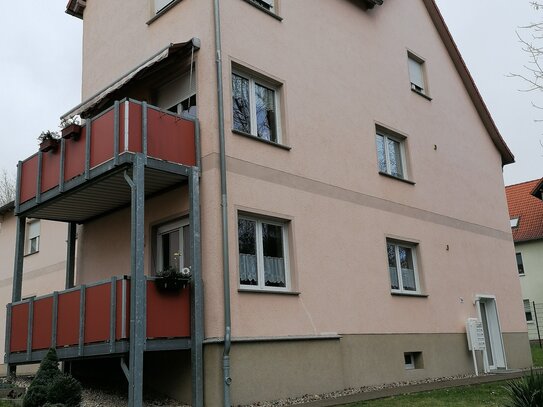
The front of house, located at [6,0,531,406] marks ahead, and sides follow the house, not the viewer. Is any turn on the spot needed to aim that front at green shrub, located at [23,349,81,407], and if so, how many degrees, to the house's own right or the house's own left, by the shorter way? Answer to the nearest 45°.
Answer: approximately 90° to the house's own right

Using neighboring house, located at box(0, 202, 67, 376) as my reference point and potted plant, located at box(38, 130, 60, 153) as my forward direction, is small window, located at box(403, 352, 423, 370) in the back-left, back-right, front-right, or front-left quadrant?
front-left

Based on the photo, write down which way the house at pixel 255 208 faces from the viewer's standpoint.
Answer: facing the viewer and to the right of the viewer

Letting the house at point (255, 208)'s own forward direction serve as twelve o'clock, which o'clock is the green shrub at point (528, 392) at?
The green shrub is roughly at 12 o'clock from the house.

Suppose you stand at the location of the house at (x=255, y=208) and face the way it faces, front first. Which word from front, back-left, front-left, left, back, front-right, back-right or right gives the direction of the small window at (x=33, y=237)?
back

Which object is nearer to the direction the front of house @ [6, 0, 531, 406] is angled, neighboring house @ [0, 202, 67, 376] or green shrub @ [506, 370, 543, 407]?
the green shrub

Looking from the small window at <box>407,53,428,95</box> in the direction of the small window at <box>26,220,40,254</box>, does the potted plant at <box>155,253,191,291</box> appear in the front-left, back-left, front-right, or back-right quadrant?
front-left

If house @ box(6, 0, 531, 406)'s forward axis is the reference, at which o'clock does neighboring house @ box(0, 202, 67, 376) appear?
The neighboring house is roughly at 6 o'clock from the house.
